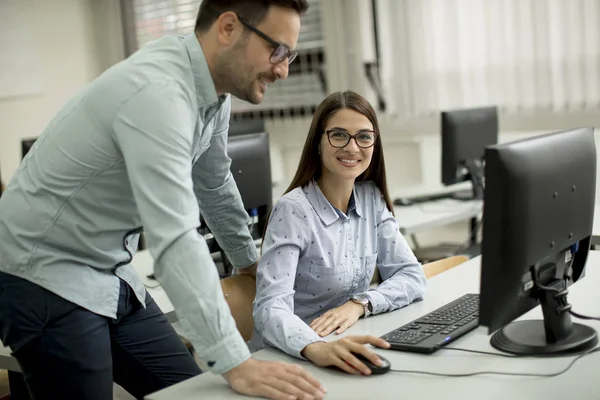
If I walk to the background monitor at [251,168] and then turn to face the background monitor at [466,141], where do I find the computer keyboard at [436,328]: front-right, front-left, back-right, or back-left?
back-right

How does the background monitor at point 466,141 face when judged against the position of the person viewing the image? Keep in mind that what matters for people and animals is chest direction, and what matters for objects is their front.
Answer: facing away from the viewer and to the left of the viewer

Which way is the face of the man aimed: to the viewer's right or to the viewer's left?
to the viewer's right

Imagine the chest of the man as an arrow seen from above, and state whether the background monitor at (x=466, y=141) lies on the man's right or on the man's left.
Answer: on the man's left

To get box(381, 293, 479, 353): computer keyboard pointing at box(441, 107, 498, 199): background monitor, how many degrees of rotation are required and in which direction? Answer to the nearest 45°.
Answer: approximately 45° to its right

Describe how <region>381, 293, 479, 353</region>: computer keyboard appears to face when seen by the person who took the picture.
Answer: facing away from the viewer and to the left of the viewer

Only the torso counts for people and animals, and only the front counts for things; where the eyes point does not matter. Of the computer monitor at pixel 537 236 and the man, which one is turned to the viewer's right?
the man

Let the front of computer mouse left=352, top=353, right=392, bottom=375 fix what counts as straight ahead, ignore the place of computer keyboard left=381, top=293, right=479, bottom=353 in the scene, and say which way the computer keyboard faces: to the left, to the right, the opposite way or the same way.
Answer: the opposite way

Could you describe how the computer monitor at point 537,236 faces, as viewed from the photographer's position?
facing away from the viewer and to the left of the viewer

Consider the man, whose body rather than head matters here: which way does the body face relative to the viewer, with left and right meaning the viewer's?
facing to the right of the viewer

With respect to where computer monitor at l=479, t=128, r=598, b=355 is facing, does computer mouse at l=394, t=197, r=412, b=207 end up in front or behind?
in front

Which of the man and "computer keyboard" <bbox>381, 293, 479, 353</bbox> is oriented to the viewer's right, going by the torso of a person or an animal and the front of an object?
the man

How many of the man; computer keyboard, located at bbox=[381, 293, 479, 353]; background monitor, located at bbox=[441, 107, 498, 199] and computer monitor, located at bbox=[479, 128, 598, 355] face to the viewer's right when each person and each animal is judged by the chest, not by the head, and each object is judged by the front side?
1
